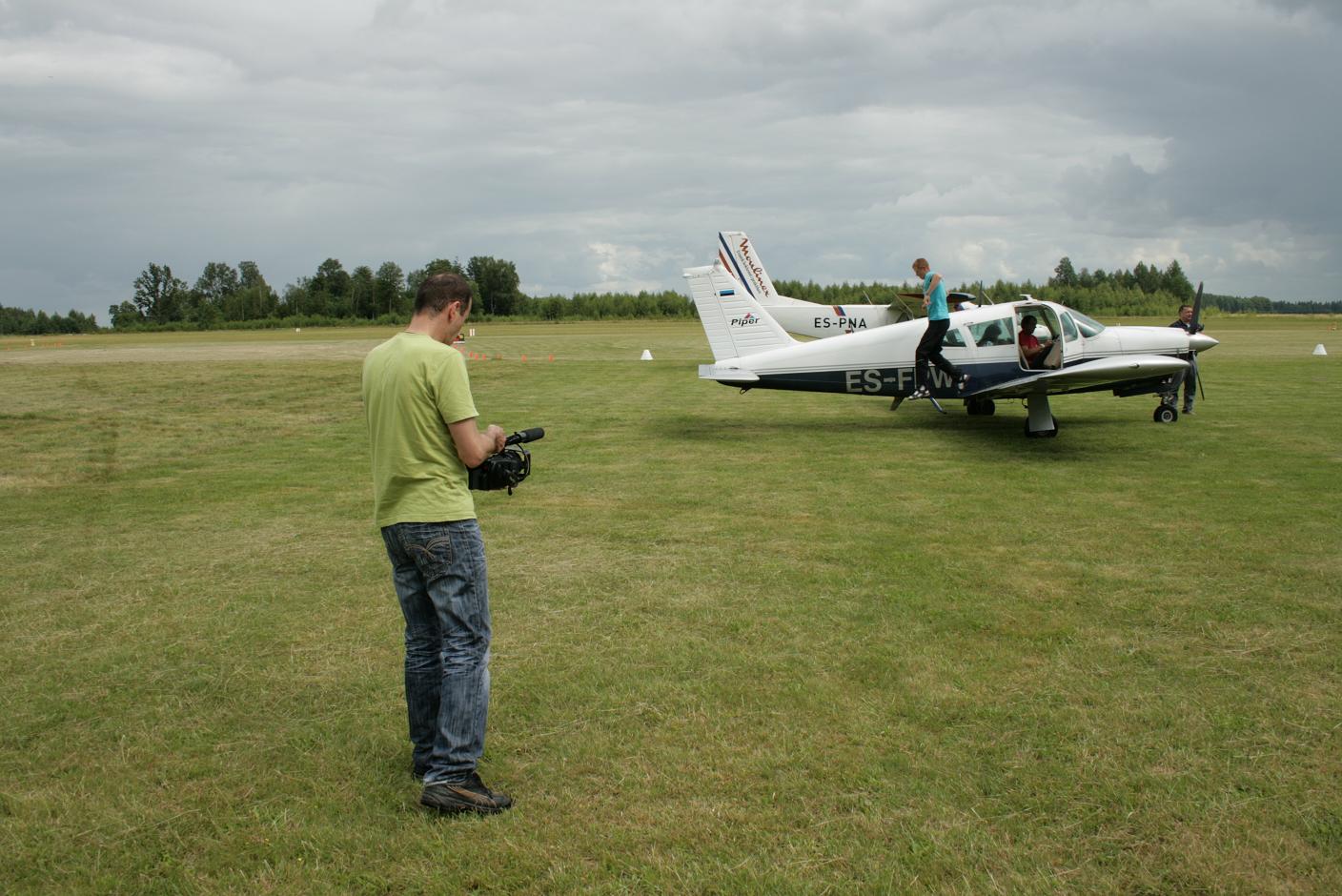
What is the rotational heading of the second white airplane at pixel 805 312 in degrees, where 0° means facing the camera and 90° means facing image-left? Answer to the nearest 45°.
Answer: approximately 270°

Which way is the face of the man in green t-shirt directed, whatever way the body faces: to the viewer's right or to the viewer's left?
to the viewer's right

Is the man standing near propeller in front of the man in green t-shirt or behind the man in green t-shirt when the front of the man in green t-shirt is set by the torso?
in front

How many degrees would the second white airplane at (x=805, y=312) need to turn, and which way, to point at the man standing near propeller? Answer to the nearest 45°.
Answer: approximately 45° to its right

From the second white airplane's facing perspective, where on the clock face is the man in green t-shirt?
The man in green t-shirt is roughly at 3 o'clock from the second white airplane.

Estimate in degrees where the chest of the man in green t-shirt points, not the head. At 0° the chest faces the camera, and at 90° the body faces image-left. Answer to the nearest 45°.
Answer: approximately 225°

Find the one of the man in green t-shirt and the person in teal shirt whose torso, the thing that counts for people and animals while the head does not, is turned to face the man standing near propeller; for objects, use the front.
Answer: the man in green t-shirt

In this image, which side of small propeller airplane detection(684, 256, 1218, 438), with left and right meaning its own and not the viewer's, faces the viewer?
right

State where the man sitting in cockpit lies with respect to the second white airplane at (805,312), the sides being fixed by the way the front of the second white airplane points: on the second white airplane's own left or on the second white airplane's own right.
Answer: on the second white airplane's own right

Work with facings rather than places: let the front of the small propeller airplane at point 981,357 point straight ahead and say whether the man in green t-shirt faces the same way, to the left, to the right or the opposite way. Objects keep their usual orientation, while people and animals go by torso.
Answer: to the left

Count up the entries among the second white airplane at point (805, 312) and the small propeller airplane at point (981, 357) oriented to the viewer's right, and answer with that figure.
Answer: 2
